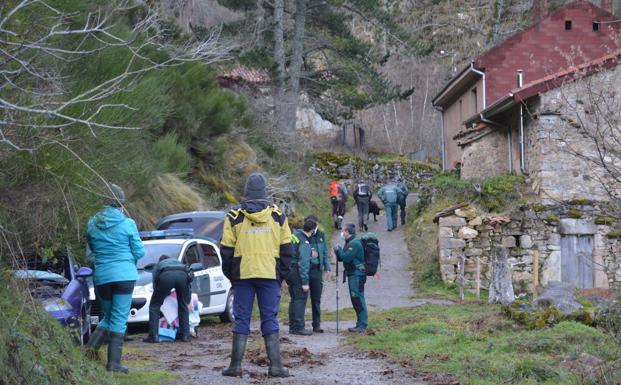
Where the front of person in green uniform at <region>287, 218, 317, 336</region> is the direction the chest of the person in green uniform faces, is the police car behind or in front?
behind

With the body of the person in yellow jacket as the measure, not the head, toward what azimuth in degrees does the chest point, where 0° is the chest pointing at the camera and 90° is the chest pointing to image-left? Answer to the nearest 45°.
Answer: approximately 180°

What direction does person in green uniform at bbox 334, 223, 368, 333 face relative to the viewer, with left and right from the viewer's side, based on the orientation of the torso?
facing to the left of the viewer

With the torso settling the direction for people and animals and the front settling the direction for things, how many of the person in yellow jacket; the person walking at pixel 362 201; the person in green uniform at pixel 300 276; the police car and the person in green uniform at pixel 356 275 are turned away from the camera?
2

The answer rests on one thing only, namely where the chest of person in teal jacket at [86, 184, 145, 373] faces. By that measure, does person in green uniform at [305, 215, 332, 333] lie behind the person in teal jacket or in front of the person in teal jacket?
in front

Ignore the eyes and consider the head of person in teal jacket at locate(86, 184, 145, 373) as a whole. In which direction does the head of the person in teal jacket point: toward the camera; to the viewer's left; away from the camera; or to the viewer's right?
away from the camera

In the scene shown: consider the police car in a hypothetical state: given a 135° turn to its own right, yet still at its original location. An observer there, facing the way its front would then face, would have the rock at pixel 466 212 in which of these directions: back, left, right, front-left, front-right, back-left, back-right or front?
front-right
